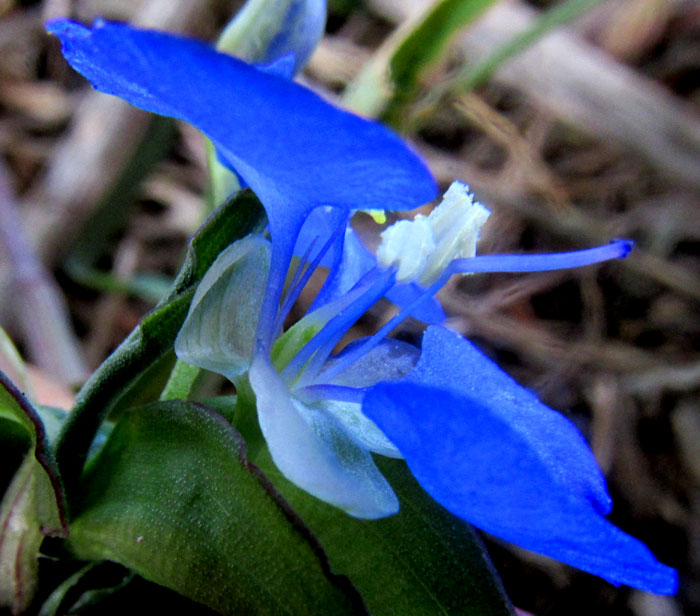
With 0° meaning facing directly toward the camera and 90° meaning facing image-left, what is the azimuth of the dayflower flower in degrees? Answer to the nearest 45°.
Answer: approximately 270°

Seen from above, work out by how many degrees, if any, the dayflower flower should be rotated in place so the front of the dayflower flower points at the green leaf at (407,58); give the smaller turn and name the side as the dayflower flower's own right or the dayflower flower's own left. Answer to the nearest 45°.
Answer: approximately 90° to the dayflower flower's own left

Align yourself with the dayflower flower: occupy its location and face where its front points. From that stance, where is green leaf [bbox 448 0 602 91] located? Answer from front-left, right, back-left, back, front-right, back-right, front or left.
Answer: left
